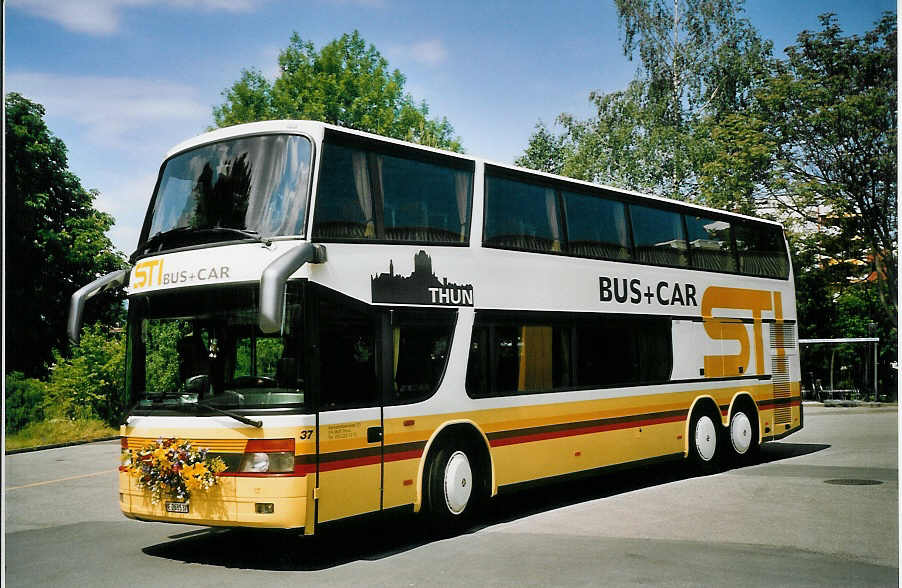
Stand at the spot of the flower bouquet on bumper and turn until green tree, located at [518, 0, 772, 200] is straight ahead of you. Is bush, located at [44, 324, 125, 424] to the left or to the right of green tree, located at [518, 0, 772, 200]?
left

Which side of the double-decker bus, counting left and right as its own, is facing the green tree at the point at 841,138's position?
back

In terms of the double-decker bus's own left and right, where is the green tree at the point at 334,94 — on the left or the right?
on its right
